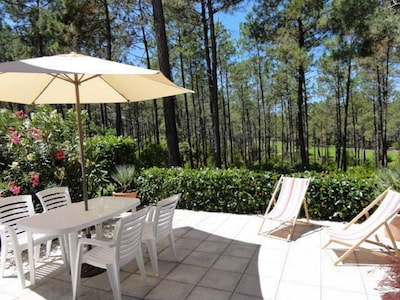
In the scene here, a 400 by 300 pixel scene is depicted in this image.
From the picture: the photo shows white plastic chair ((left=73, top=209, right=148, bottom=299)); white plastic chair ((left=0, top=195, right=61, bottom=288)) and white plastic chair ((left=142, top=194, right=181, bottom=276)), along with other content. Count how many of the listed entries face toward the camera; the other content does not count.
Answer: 0

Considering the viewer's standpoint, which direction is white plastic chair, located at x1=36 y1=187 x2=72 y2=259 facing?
facing the viewer and to the right of the viewer

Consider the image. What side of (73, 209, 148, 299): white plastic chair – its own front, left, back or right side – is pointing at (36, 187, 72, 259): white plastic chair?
front

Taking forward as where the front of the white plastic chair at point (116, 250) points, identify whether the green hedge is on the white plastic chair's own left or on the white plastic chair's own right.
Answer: on the white plastic chair's own right

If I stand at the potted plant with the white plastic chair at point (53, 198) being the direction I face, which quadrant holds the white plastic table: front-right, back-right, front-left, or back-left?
front-left

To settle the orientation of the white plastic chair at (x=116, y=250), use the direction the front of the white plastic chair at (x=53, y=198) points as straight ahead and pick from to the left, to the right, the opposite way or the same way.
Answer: the opposite way

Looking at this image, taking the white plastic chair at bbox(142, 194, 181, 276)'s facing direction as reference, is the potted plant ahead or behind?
ahead

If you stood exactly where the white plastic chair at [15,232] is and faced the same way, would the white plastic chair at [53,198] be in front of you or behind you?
in front

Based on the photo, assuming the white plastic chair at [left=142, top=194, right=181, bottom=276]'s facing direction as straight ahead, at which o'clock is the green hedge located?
The green hedge is roughly at 3 o'clock from the white plastic chair.

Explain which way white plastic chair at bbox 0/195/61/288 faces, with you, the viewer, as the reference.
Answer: facing away from the viewer and to the right of the viewer

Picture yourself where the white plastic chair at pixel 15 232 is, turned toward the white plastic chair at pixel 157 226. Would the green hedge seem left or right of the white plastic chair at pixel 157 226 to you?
left

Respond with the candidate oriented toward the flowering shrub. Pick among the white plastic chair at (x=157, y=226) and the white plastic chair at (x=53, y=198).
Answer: the white plastic chair at (x=157, y=226)

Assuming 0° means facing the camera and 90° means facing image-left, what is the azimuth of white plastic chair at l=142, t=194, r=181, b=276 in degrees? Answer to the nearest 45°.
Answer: approximately 135°
